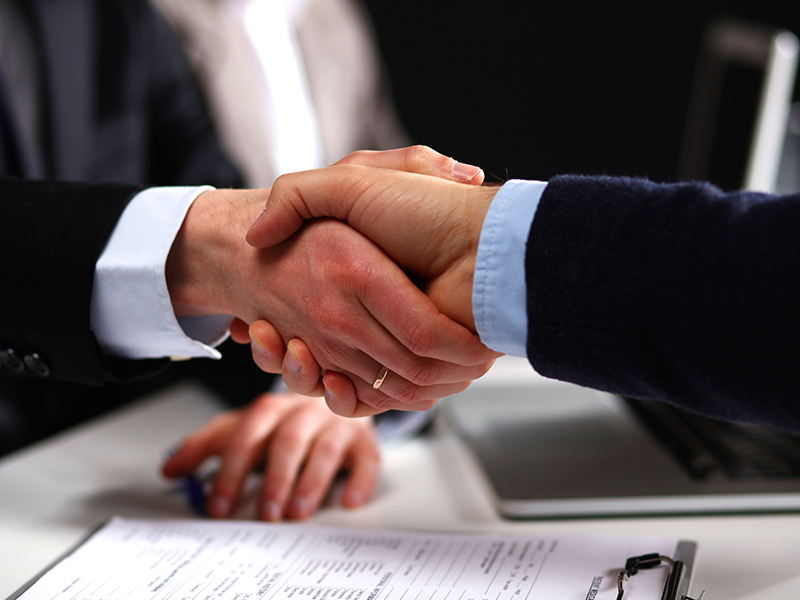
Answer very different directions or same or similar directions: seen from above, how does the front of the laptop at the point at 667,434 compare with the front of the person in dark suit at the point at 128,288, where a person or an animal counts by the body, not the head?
very different directions

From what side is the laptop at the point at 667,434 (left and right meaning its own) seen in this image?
left

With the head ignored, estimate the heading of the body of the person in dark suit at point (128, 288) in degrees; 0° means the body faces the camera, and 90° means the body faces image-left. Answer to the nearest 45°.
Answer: approximately 315°

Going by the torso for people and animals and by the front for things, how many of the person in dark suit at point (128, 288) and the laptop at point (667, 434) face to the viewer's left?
1
